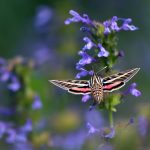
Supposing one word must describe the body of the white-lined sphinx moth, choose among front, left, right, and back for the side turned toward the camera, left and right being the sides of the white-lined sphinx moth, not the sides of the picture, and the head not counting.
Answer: back

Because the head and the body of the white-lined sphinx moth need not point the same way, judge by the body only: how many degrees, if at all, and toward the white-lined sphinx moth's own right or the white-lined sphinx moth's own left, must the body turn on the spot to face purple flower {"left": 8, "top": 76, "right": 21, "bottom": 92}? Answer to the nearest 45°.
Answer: approximately 45° to the white-lined sphinx moth's own left
